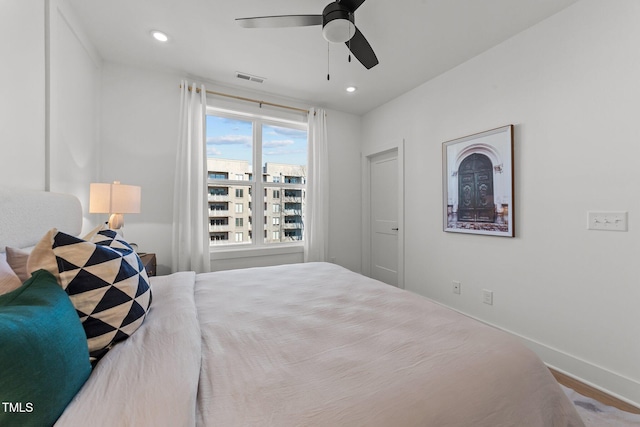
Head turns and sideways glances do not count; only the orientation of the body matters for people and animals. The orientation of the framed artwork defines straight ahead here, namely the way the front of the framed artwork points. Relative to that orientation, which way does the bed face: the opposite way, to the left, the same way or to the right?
the opposite way

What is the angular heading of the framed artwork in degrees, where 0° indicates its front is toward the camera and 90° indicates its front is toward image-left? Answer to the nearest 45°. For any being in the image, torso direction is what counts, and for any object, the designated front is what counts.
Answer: approximately 45°

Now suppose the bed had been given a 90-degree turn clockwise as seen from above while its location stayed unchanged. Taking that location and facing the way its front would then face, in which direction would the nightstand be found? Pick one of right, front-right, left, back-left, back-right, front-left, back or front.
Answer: back-right

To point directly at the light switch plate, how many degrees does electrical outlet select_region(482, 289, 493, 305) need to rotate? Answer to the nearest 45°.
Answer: approximately 90° to its left

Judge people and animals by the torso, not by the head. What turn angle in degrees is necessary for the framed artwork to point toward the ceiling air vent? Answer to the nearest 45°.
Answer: approximately 45° to its right

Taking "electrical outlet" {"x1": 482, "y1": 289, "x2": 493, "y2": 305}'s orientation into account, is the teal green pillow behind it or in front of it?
in front

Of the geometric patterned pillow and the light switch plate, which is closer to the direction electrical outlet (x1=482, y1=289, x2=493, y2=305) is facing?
the geometric patterned pillow

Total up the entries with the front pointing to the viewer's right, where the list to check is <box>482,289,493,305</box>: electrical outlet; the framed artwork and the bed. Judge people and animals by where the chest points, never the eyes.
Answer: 1

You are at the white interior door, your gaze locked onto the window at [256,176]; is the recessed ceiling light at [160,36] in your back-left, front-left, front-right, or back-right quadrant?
front-left

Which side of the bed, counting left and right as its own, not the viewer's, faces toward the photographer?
right

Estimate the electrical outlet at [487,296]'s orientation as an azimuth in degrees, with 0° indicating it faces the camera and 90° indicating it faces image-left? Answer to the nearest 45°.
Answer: approximately 45°

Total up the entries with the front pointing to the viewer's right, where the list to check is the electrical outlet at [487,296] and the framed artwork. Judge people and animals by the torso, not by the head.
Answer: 0

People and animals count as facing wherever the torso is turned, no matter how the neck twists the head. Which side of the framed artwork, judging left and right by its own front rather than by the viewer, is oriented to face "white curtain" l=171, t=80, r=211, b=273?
front

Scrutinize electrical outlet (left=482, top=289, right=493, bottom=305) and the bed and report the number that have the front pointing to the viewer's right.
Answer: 1

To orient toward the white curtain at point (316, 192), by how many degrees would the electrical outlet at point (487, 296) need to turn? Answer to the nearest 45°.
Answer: approximately 45° to its right

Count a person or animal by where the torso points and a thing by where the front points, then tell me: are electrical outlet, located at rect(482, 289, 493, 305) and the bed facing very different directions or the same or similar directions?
very different directions
